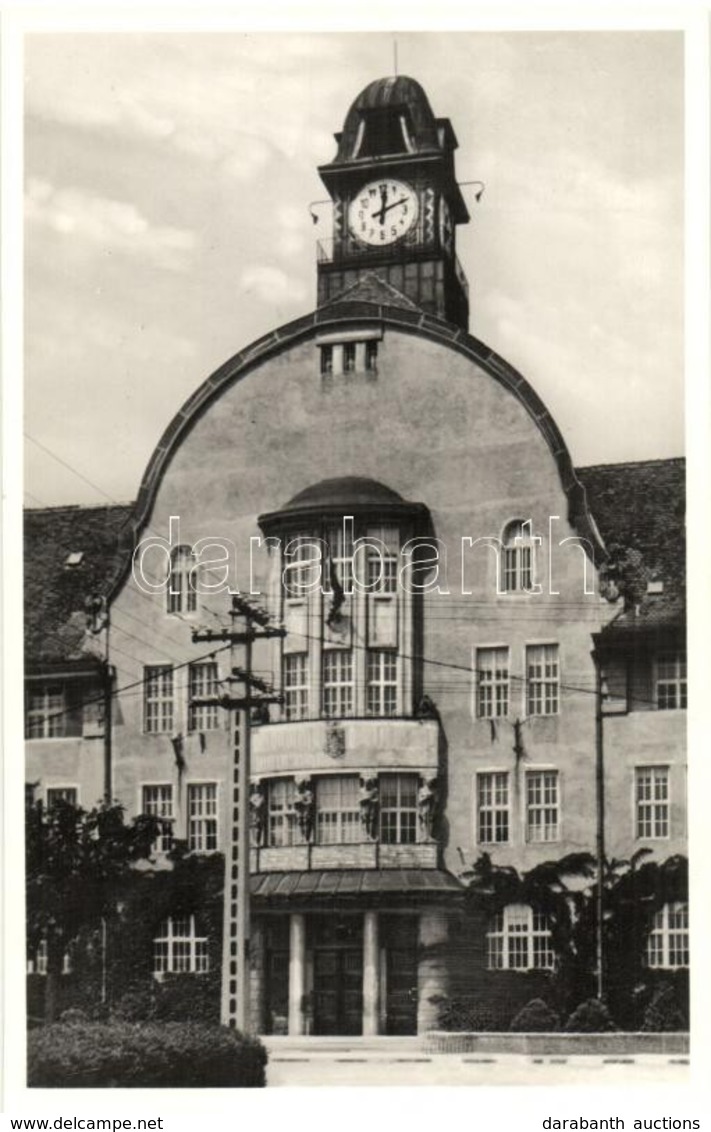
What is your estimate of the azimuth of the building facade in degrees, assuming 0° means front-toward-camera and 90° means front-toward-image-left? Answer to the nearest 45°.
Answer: approximately 0°
